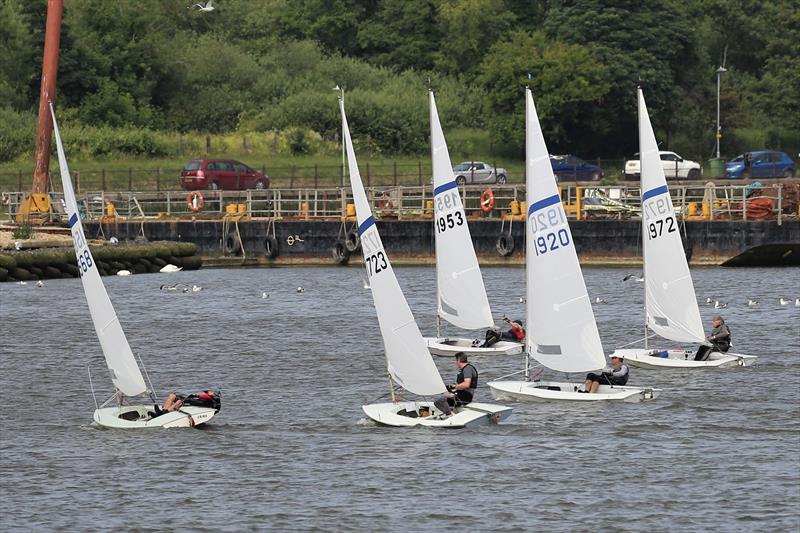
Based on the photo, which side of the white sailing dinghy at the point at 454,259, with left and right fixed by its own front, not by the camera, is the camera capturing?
left

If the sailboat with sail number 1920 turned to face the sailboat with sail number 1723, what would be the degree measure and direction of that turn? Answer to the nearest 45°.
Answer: approximately 45° to its left

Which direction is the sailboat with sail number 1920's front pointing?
to the viewer's left

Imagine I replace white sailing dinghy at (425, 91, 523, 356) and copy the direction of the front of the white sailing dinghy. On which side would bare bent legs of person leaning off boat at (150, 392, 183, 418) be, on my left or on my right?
on my left

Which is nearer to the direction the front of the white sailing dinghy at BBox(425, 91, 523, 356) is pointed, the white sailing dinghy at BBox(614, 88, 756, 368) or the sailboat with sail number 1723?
the sailboat with sail number 1723

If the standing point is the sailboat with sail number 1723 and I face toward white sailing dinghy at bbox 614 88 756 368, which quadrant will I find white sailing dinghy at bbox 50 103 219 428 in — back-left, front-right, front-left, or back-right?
back-left

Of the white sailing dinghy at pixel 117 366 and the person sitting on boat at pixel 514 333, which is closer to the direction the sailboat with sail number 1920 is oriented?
the white sailing dinghy

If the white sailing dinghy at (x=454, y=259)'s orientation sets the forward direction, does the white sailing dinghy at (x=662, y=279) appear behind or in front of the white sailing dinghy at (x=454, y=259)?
behind

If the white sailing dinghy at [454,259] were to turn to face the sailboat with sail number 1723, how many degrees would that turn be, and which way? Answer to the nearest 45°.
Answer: approximately 90° to its left

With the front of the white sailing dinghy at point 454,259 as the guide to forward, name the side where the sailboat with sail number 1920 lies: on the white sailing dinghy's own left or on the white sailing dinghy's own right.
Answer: on the white sailing dinghy's own left
